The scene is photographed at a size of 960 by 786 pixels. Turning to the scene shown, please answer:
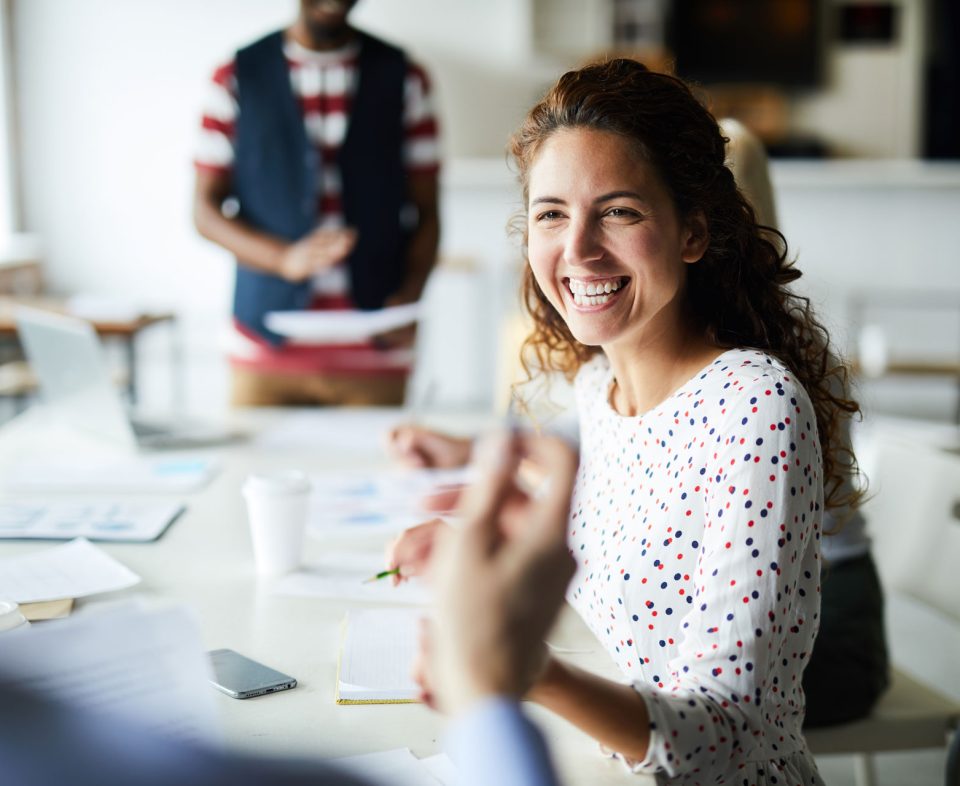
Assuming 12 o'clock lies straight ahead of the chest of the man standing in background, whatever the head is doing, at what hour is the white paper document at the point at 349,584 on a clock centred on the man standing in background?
The white paper document is roughly at 12 o'clock from the man standing in background.

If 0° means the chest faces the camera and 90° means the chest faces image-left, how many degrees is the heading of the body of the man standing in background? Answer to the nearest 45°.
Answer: approximately 0°

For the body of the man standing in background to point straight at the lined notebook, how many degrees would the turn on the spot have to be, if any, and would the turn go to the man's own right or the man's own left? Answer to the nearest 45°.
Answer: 0° — they already face it

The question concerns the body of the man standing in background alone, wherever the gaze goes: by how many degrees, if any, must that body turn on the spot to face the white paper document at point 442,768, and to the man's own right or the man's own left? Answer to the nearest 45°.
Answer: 0° — they already face it

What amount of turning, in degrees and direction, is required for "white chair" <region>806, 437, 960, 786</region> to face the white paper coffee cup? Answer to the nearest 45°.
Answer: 0° — it already faces it
